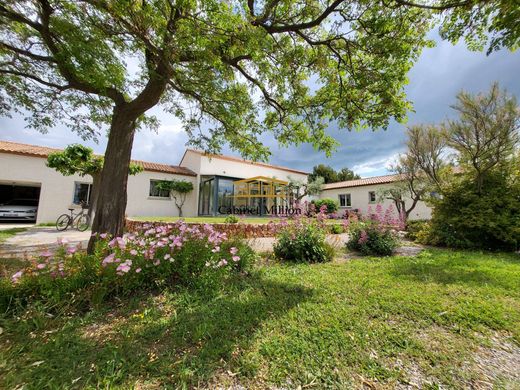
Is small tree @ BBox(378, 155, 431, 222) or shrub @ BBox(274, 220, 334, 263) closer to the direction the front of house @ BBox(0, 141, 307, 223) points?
the shrub

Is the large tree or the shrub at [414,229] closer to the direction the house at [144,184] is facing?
the large tree

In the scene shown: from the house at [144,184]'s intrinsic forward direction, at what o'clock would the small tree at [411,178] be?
The small tree is roughly at 10 o'clock from the house.

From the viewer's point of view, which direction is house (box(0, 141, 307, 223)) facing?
toward the camera

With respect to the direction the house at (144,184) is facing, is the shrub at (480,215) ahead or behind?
ahead

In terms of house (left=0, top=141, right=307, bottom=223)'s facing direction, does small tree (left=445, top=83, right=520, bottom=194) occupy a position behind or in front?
in front

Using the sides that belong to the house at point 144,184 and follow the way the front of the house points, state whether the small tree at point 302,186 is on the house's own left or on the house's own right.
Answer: on the house's own left

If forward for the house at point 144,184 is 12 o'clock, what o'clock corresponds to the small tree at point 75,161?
The small tree is roughly at 1 o'clock from the house.

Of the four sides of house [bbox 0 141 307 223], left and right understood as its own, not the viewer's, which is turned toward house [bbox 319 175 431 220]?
left

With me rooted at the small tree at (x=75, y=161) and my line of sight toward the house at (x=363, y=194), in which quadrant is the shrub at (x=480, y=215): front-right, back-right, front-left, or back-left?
front-right

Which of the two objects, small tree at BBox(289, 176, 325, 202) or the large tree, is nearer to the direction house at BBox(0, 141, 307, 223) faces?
the large tree

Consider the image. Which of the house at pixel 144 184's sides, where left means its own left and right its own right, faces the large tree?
front
